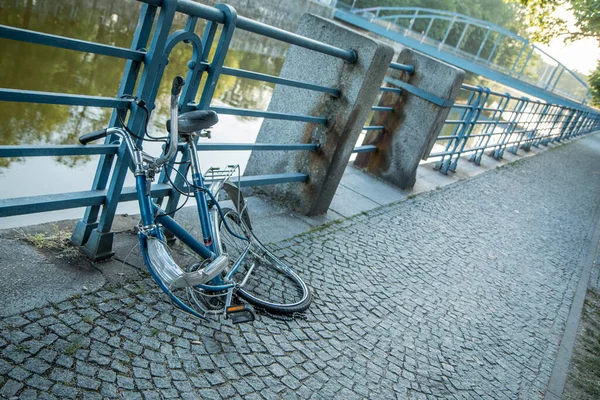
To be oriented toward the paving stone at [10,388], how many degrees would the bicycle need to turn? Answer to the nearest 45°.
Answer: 0° — it already faces it

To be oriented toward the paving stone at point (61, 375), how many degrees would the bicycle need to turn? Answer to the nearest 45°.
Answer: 0° — it already faces it

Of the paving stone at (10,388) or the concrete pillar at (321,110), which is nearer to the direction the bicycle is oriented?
the paving stone

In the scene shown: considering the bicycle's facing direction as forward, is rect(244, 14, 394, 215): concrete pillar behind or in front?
behind

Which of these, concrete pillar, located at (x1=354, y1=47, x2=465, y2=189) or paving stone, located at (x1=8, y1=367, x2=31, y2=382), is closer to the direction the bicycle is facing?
the paving stone

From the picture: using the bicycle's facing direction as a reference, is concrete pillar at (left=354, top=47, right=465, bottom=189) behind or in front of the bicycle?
behind

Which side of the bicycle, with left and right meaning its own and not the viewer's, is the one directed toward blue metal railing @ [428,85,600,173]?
back

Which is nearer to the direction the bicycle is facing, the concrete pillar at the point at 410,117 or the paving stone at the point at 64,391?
the paving stone

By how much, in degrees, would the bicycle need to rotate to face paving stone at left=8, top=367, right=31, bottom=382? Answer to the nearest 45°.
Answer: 0° — it already faces it

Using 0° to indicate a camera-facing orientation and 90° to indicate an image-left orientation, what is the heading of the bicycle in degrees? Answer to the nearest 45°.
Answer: approximately 45°

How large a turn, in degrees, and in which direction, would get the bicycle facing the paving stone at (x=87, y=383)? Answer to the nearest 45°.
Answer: approximately 45° to its left
